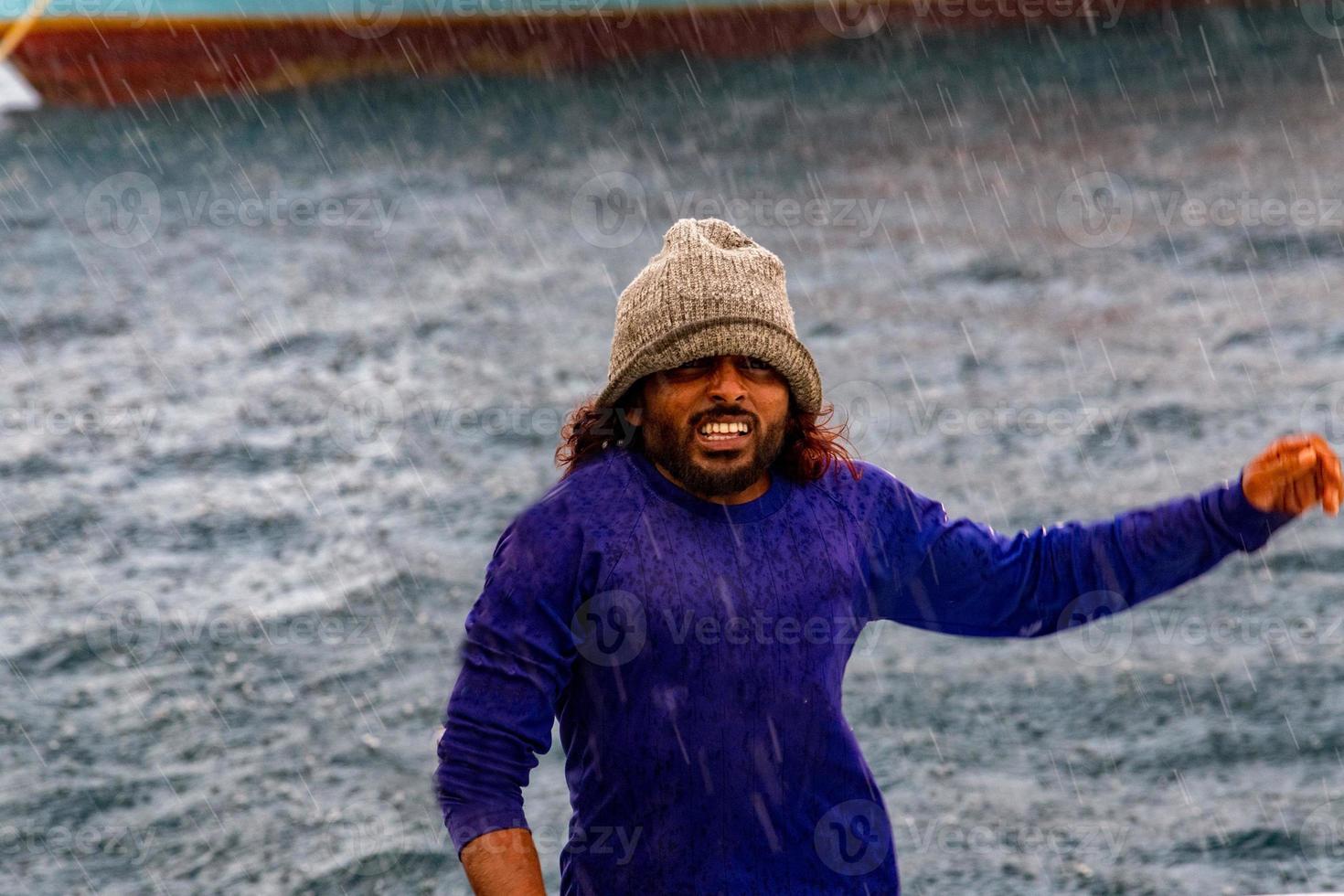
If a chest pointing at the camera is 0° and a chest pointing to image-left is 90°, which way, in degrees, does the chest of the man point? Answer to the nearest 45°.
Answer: approximately 0°

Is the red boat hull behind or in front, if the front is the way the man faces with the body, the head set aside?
behind

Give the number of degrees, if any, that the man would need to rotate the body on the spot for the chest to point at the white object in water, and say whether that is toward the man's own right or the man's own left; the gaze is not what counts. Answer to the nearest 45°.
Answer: approximately 135° to the man's own right
